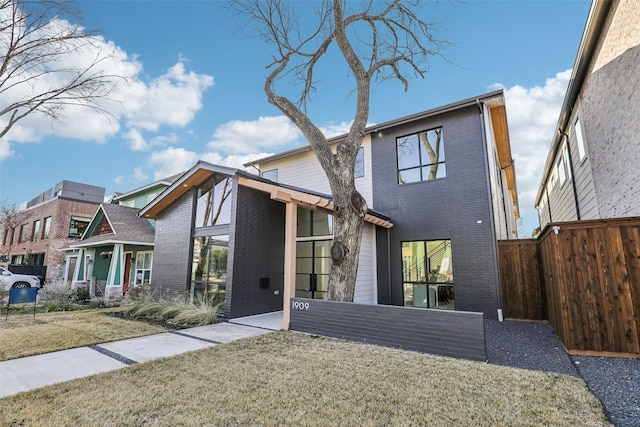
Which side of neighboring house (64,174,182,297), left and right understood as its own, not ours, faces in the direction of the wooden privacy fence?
left

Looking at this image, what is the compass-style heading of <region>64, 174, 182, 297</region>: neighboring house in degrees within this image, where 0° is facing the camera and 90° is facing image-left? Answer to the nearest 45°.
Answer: approximately 45°

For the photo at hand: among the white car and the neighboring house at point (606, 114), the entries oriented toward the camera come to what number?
1

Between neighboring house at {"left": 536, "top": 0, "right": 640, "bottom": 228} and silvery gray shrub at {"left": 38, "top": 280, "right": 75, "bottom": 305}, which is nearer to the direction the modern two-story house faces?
the silvery gray shrub
